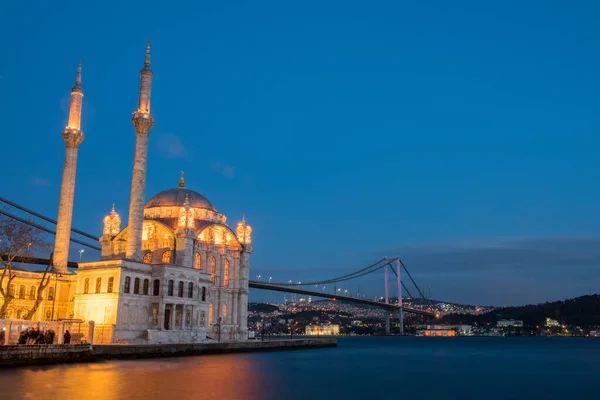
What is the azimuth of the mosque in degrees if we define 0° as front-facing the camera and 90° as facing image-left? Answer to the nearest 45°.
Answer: approximately 45°
